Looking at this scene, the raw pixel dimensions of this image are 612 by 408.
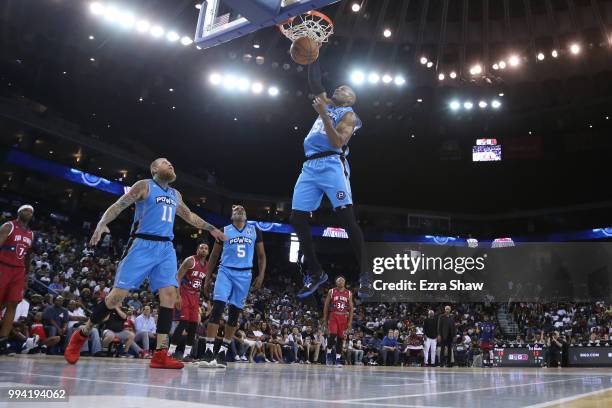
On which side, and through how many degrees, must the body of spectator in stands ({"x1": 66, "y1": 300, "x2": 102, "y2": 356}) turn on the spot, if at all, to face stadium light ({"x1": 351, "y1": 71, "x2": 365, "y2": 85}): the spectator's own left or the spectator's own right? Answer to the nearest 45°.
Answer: approximately 90° to the spectator's own left

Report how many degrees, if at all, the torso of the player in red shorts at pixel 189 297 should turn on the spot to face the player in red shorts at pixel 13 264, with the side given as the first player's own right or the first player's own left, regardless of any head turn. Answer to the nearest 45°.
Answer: approximately 135° to the first player's own right

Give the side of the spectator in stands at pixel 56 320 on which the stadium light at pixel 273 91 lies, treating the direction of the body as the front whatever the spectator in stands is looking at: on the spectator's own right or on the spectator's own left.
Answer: on the spectator's own left

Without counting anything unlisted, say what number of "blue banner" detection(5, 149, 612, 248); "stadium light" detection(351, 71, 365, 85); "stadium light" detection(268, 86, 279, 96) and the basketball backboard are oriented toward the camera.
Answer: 3

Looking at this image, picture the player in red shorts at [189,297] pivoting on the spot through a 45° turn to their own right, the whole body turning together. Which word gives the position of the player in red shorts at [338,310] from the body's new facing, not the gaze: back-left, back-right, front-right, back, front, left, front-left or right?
back-left

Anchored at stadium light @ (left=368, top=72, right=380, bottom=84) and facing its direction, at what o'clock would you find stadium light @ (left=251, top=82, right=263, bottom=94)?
stadium light @ (left=251, top=82, right=263, bottom=94) is roughly at 3 o'clock from stadium light @ (left=368, top=72, right=380, bottom=84).

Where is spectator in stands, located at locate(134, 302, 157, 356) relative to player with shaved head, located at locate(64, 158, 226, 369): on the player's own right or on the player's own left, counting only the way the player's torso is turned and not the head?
on the player's own left

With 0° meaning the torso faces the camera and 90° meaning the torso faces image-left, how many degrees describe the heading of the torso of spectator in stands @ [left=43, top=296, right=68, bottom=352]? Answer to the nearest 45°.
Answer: approximately 315°

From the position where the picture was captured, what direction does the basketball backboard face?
facing away from the viewer and to the right of the viewer

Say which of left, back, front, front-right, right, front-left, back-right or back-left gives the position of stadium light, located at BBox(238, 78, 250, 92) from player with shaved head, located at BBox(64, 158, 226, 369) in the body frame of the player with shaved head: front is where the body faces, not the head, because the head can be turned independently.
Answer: back-left

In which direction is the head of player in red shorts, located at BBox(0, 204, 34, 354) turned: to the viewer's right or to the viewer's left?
to the viewer's right
